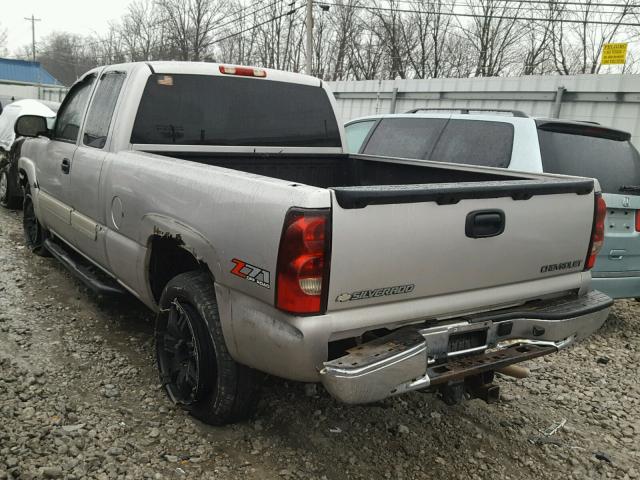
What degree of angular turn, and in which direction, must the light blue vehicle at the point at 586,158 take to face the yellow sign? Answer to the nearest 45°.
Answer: approximately 45° to its right

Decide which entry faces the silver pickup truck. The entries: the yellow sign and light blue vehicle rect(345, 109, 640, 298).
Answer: the yellow sign

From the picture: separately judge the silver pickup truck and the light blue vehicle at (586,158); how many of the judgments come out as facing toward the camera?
0

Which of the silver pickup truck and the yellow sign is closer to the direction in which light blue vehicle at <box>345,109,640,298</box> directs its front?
the yellow sign

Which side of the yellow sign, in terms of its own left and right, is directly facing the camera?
front

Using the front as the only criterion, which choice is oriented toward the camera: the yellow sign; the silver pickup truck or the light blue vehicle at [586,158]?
the yellow sign

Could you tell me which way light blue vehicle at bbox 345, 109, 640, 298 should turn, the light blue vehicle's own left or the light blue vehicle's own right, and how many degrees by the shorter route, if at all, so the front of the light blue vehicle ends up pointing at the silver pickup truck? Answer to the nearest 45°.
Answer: approximately 90° to the light blue vehicle's own left

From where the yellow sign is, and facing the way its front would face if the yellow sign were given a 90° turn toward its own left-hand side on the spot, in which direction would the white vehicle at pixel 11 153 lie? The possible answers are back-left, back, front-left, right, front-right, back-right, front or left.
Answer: back-right

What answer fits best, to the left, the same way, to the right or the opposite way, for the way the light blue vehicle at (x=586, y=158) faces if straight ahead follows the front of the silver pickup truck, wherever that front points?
the same way

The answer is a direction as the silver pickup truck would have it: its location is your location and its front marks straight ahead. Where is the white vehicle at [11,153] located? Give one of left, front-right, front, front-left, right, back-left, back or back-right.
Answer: front

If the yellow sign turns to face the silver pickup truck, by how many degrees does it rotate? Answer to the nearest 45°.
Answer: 0° — it already faces it

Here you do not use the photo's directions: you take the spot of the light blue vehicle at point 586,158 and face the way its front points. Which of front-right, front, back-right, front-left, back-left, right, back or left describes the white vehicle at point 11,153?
front-left

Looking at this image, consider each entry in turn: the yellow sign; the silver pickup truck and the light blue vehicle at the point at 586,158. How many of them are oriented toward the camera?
1

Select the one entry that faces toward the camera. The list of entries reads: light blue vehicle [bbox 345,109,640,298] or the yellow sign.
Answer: the yellow sign

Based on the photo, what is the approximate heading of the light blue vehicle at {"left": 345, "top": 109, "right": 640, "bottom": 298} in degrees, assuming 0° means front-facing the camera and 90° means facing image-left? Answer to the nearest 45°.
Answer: approximately 135°
